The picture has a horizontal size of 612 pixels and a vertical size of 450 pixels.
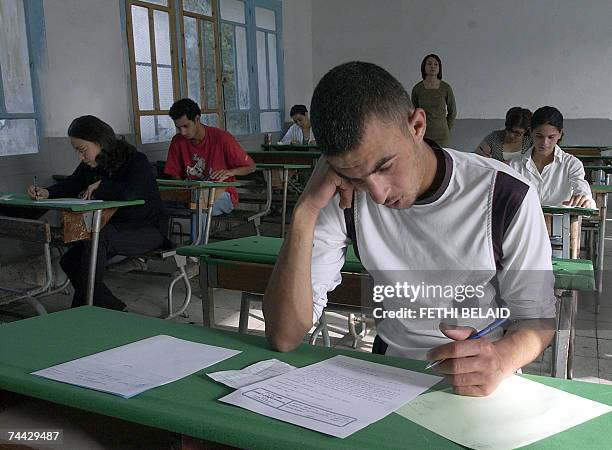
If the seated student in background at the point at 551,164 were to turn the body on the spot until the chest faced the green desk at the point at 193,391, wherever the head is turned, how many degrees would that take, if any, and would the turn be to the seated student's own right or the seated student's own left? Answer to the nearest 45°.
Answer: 0° — they already face it

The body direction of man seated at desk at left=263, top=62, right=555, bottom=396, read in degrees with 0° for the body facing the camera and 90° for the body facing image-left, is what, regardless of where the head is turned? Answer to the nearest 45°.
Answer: approximately 45°

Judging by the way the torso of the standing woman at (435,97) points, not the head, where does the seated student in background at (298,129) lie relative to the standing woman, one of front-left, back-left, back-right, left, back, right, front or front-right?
back-right

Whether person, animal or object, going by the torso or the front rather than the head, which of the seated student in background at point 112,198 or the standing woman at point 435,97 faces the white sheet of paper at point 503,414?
the standing woman

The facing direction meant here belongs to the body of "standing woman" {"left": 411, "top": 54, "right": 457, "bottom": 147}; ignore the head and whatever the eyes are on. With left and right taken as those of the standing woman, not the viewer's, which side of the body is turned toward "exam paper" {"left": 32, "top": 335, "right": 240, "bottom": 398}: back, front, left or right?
front

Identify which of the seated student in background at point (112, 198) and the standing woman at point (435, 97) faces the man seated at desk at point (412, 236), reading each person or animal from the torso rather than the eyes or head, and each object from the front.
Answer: the standing woman

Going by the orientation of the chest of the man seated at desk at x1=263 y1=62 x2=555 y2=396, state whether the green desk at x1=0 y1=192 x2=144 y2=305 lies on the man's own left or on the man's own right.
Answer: on the man's own right

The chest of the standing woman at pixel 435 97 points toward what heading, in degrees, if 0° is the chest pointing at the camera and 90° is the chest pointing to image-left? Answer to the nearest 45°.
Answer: approximately 0°

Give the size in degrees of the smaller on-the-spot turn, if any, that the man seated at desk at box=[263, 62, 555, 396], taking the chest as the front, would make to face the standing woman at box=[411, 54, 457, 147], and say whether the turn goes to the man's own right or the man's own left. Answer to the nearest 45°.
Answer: approximately 135° to the man's own right

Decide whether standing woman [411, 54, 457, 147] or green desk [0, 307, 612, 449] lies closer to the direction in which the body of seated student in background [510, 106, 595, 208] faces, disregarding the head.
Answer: the green desk
